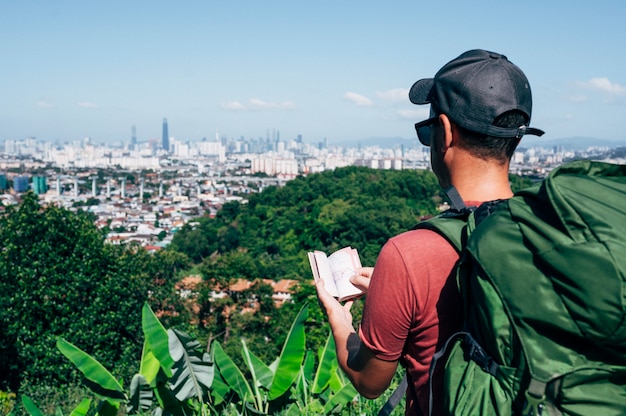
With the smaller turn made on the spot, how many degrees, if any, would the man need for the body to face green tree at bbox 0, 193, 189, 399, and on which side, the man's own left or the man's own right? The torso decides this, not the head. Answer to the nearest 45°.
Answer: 0° — they already face it

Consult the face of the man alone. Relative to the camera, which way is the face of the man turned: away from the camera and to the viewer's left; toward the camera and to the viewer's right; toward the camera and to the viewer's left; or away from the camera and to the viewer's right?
away from the camera and to the viewer's left

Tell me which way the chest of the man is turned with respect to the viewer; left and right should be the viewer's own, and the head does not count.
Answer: facing away from the viewer and to the left of the viewer
